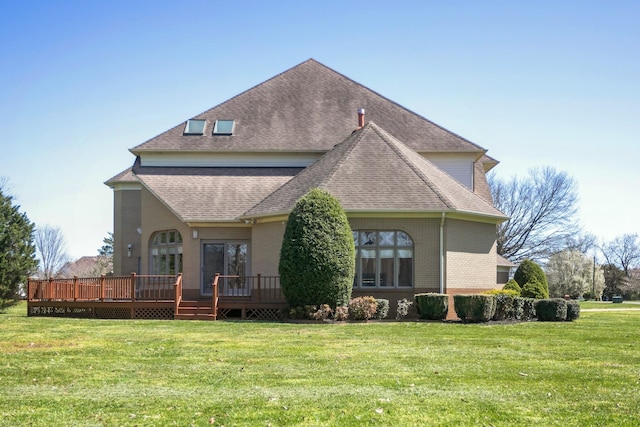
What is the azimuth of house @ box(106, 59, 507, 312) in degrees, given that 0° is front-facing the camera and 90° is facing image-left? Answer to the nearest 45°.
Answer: approximately 180°

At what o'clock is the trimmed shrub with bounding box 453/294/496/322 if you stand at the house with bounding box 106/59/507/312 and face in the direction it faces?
The trimmed shrub is roughly at 5 o'clock from the house.

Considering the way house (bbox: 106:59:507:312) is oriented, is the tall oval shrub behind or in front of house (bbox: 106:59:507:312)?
behind

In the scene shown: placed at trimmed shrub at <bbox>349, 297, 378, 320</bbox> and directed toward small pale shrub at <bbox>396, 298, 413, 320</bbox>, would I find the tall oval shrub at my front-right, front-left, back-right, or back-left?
back-left

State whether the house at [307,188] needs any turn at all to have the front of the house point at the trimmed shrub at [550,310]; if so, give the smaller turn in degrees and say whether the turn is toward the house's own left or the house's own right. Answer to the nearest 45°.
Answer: approximately 135° to the house's own right

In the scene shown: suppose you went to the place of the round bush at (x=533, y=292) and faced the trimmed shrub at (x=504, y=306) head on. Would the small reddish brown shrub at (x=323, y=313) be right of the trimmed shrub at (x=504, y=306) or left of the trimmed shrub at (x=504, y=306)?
right

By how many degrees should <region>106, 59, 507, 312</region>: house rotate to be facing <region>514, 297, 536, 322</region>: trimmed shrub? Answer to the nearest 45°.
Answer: approximately 135° to its right

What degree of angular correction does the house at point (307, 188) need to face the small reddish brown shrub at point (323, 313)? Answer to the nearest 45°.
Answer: approximately 180°
